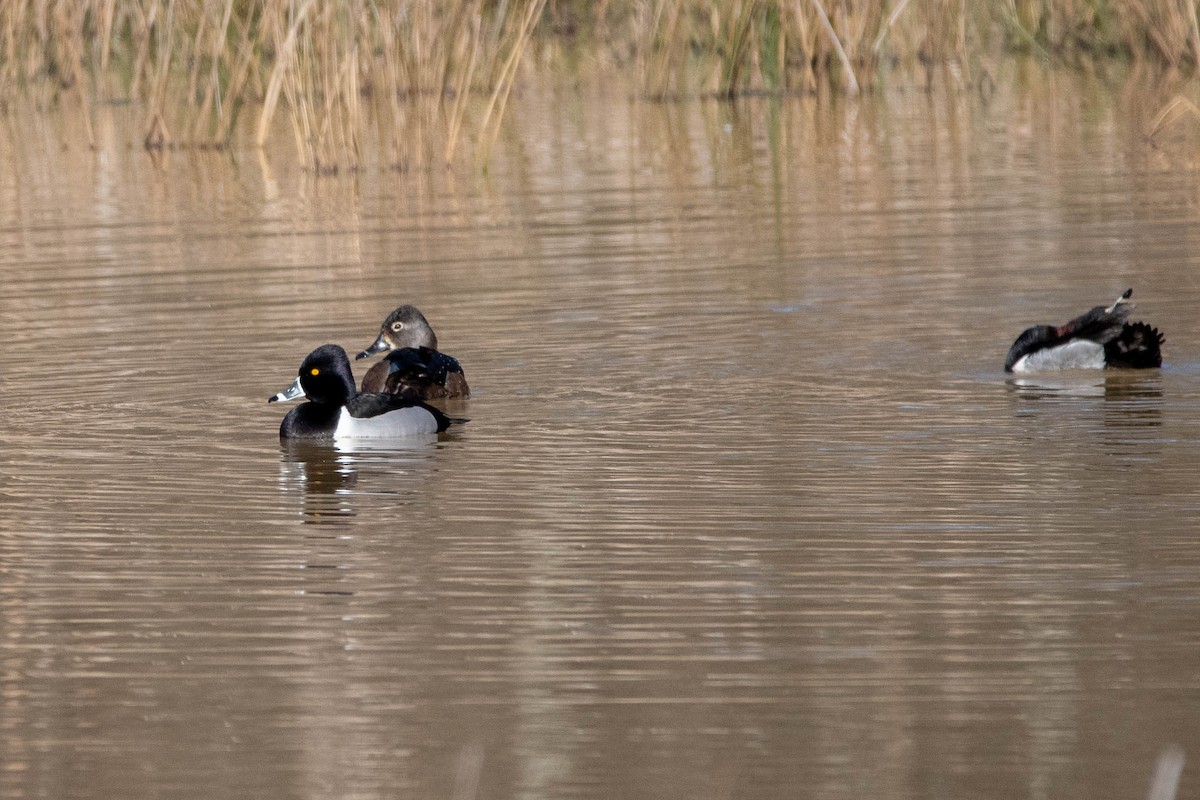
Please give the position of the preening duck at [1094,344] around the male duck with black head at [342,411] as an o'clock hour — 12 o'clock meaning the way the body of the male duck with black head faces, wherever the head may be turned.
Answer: The preening duck is roughly at 6 o'clock from the male duck with black head.

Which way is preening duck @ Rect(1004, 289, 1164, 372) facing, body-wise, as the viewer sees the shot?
to the viewer's left

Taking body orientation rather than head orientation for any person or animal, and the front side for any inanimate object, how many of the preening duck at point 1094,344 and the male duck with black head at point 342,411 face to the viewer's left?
2

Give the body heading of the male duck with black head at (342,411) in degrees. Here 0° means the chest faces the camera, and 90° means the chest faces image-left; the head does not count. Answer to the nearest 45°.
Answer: approximately 90°

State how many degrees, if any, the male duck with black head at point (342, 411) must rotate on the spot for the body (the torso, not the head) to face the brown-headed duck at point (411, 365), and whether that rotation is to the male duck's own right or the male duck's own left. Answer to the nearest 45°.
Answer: approximately 135° to the male duck's own right

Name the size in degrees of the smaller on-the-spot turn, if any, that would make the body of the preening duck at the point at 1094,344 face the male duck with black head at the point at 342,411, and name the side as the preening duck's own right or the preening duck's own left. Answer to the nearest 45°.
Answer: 0° — it already faces it

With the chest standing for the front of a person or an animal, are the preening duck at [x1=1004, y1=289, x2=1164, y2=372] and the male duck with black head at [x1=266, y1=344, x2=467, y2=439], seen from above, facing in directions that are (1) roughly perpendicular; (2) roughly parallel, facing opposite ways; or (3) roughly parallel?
roughly parallel
